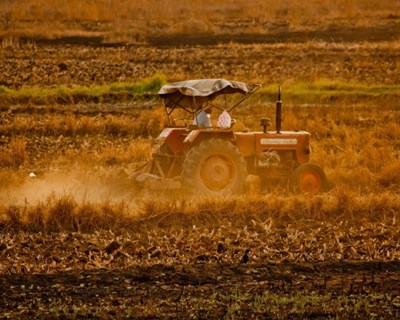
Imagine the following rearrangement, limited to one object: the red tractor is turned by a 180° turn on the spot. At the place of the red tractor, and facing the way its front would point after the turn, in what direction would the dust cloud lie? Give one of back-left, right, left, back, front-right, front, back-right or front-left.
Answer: front

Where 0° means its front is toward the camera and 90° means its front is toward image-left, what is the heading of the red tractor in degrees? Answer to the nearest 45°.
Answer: approximately 270°
